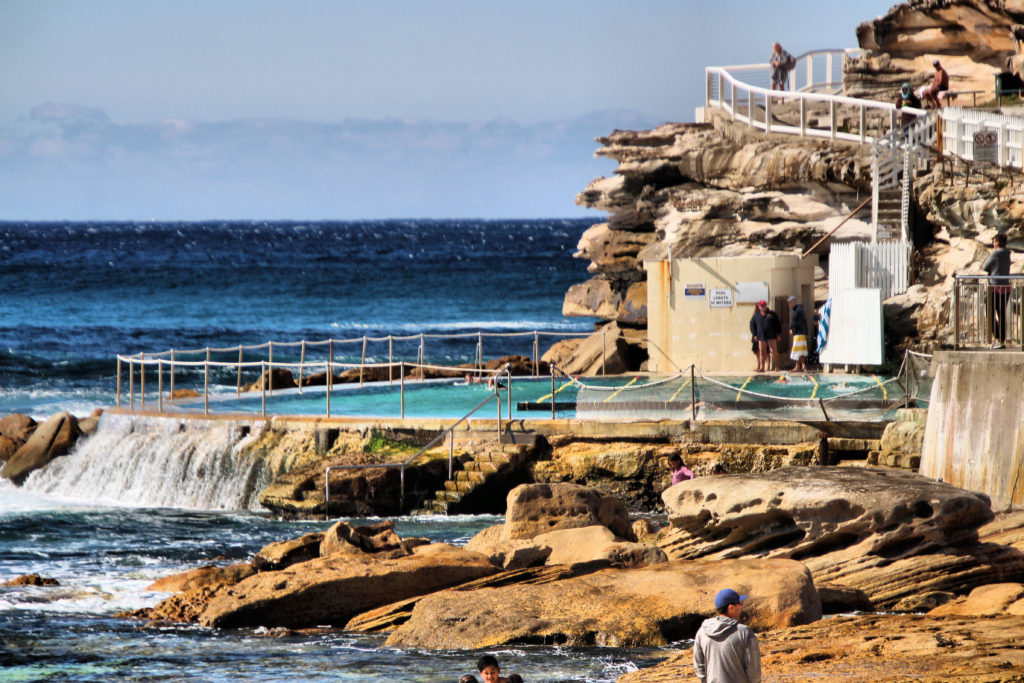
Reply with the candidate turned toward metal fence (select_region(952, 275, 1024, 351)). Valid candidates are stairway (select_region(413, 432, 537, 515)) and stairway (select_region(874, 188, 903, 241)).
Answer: stairway (select_region(874, 188, 903, 241))

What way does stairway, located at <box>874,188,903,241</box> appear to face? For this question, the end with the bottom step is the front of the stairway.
toward the camera

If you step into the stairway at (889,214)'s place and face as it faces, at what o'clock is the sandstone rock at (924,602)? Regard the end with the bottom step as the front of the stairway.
The sandstone rock is roughly at 12 o'clock from the stairway.

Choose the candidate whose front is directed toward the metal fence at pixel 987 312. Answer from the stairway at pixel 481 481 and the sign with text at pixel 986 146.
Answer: the sign with text

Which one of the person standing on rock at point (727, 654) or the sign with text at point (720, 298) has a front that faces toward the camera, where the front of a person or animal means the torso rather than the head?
the sign with text

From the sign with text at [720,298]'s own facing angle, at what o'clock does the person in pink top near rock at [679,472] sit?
The person in pink top near rock is roughly at 12 o'clock from the sign with text.

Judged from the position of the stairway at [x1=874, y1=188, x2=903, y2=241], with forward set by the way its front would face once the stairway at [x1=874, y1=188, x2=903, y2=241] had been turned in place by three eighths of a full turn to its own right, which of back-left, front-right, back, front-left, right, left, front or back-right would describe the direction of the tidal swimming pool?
left

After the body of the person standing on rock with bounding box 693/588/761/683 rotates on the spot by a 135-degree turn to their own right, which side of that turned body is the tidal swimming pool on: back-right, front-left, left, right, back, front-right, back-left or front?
back

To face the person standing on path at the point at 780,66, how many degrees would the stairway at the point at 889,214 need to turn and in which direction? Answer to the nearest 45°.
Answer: approximately 180°

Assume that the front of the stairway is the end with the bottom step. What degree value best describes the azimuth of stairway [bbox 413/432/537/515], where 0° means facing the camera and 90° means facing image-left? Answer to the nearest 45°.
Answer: approximately 45°

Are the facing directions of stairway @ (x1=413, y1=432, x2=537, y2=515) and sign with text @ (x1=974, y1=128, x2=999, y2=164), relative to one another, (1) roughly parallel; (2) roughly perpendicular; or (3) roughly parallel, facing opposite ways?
roughly parallel

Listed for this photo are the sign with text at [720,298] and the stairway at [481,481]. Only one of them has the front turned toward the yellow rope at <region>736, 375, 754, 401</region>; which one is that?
the sign with text

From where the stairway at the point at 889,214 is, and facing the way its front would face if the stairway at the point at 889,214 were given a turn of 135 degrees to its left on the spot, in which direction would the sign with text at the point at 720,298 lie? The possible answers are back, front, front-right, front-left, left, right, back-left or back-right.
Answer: back

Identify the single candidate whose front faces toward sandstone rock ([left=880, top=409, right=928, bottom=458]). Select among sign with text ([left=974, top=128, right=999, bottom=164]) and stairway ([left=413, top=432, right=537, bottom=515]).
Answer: the sign with text

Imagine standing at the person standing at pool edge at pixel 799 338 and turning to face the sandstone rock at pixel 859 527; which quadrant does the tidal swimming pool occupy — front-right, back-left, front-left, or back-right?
front-right

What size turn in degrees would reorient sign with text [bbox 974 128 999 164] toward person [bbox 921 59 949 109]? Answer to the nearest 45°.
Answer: approximately 180°

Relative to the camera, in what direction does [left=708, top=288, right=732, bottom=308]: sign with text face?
facing the viewer

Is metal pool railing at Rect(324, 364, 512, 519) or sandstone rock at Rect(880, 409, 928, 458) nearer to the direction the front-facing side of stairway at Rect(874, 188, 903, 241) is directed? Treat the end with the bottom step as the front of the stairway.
the sandstone rock
